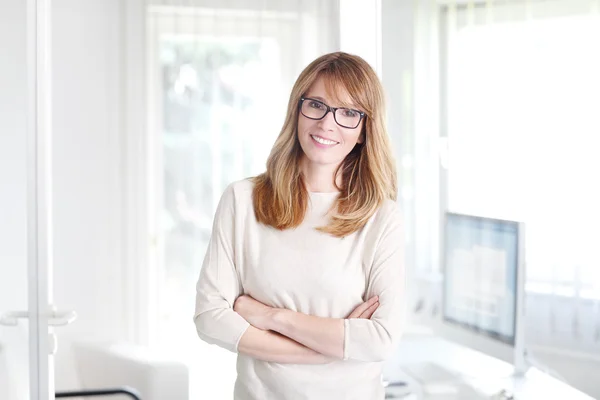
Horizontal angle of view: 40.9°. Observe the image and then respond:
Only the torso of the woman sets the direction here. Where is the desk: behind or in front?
behind

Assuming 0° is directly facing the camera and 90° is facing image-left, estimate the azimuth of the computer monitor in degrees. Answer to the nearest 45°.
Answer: approximately 45°

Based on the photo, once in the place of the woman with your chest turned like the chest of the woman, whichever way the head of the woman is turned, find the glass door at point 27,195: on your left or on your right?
on your right

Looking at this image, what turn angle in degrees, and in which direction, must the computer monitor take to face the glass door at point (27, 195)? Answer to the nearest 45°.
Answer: approximately 45° to its right
